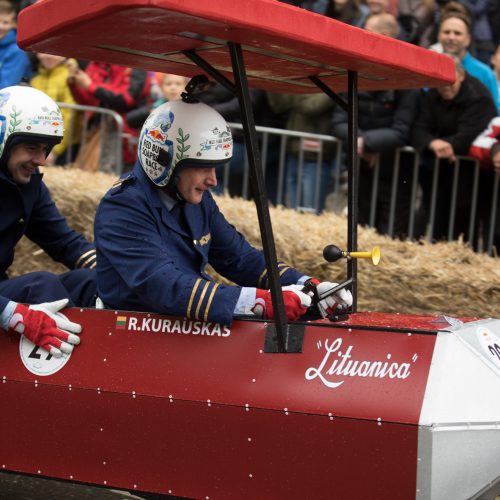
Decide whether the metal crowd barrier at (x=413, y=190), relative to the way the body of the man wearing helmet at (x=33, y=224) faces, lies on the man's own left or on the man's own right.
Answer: on the man's own left

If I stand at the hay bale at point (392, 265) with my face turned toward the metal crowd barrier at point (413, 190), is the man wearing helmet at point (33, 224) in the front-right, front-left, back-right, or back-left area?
back-left

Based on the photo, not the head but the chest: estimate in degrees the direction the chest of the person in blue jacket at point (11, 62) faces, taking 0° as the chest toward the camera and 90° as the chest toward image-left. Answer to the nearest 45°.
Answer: approximately 0°

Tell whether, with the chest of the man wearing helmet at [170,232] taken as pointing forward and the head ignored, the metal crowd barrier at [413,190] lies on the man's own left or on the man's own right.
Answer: on the man's own left

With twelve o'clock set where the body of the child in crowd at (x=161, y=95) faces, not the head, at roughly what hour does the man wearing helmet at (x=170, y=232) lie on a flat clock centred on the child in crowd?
The man wearing helmet is roughly at 12 o'clock from the child in crowd.

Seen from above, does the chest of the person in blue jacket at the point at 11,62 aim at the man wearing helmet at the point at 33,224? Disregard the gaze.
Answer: yes

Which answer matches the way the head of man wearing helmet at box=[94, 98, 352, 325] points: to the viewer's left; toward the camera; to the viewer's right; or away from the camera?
to the viewer's right

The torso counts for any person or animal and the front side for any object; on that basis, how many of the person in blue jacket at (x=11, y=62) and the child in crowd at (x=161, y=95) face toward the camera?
2

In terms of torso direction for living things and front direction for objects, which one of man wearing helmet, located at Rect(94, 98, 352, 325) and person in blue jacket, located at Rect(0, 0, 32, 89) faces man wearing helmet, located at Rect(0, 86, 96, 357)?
the person in blue jacket

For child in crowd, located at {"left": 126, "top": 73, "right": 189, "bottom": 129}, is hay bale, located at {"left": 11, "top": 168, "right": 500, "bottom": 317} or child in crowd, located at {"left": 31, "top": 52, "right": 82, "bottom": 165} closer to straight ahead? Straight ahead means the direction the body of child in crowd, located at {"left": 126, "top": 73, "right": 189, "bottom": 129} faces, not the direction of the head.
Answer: the hay bale
